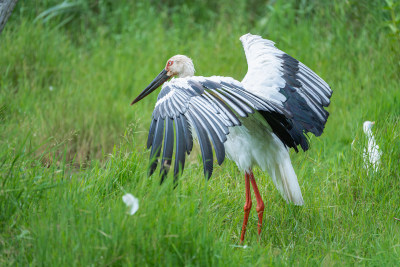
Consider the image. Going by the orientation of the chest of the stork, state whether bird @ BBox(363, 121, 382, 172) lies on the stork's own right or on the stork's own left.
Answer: on the stork's own right

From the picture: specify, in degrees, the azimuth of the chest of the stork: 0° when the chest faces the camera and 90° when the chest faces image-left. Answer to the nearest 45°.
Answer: approximately 135°
